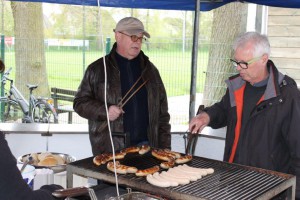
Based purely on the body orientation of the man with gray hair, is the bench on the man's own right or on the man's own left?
on the man's own right

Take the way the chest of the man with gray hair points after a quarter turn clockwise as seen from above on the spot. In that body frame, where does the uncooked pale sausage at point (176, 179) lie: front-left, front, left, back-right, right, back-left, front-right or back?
left

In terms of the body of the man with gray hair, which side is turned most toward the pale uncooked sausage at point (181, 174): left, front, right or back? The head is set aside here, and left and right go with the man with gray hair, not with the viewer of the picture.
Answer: front

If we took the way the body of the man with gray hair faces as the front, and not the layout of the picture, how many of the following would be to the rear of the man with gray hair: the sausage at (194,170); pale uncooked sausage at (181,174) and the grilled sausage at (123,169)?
0

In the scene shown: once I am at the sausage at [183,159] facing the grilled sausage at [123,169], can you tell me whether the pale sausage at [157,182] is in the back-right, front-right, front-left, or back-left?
front-left

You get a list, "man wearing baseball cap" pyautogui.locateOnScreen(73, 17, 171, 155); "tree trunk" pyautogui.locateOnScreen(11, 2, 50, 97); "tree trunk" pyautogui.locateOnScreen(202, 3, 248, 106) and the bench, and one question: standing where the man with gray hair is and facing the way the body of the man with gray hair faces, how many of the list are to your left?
0

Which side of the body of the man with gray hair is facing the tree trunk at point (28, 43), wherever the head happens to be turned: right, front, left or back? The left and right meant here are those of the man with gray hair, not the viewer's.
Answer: right

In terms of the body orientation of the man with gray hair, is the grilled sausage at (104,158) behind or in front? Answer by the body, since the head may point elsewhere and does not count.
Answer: in front

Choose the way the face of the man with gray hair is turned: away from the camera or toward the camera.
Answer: toward the camera

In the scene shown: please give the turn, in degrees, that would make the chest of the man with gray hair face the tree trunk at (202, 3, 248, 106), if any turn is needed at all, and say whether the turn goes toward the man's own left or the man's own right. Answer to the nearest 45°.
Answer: approximately 135° to the man's own right

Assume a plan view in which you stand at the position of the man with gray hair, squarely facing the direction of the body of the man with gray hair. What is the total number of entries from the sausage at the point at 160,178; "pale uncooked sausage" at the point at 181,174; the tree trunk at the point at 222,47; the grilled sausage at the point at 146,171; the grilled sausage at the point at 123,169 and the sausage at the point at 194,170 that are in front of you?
5

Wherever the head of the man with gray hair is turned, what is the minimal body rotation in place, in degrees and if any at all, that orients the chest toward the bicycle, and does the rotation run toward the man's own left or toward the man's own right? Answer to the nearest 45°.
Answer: approximately 90° to the man's own right

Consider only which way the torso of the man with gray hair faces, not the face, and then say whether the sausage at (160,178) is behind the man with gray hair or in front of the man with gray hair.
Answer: in front

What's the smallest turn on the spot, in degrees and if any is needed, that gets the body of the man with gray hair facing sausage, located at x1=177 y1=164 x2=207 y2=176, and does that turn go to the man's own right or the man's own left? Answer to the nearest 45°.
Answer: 0° — they already face it

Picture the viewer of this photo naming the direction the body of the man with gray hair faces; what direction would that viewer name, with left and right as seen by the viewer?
facing the viewer and to the left of the viewer

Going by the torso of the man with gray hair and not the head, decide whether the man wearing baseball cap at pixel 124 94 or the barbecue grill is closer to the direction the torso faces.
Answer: the barbecue grill

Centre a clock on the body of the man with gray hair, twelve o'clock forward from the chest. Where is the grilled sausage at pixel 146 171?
The grilled sausage is roughly at 12 o'clock from the man with gray hair.
